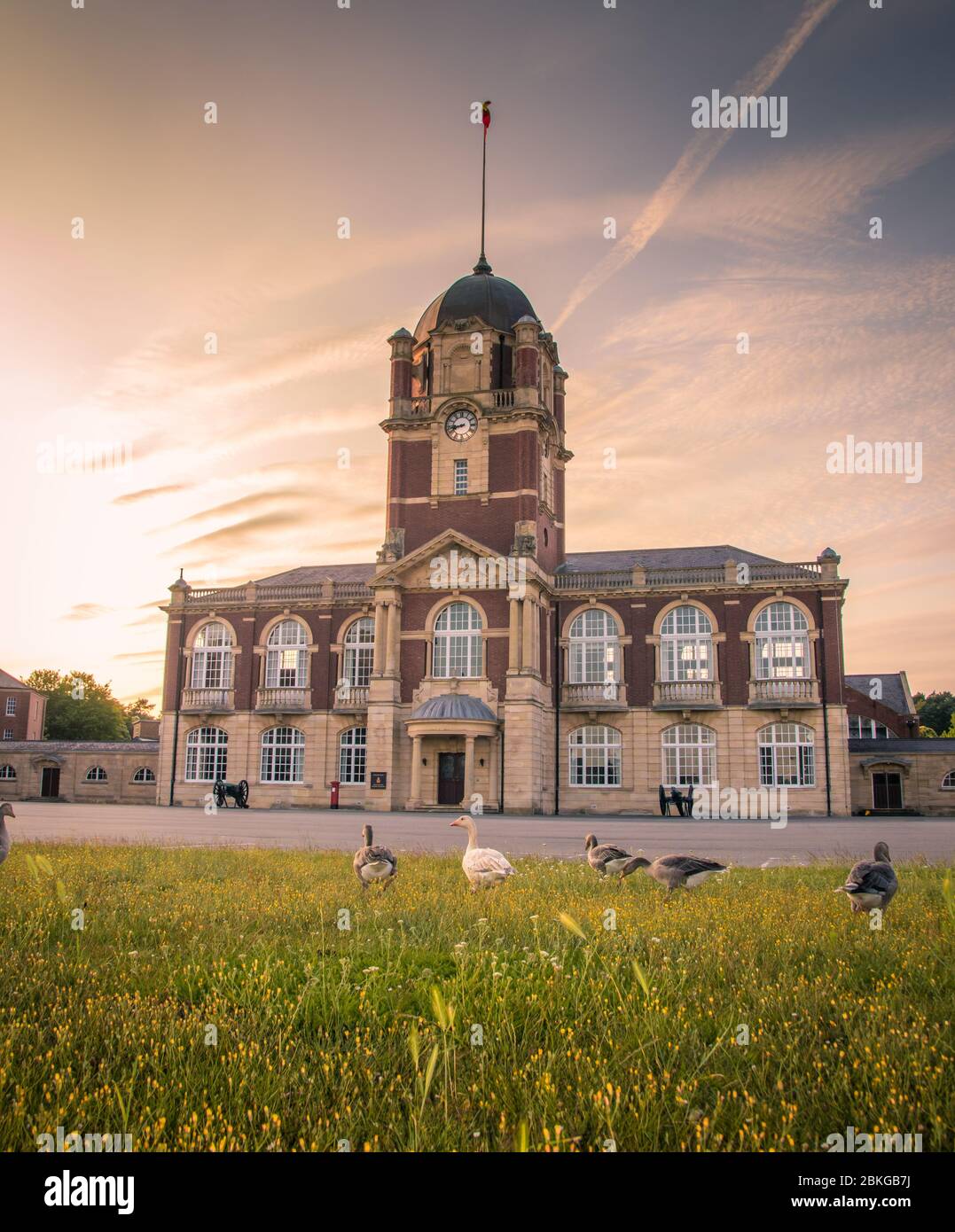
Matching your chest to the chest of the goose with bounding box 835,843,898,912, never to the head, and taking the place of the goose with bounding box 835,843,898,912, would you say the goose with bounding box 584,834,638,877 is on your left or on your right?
on your left

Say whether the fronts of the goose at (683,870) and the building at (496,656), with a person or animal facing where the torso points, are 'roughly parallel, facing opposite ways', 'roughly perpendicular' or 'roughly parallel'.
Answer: roughly perpendicular

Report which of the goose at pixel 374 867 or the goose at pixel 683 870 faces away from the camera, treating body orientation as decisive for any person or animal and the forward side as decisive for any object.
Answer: the goose at pixel 374 867

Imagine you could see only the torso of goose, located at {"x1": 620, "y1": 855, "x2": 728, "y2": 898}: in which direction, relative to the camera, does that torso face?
to the viewer's left

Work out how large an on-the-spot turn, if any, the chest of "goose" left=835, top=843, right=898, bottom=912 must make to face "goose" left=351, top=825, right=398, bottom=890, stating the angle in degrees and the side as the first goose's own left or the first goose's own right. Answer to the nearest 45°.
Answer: approximately 135° to the first goose's own left

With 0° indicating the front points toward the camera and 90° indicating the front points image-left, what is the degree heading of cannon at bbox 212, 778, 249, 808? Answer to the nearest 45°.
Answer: approximately 0°

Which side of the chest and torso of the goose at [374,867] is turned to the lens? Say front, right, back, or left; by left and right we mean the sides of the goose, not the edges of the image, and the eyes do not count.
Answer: back

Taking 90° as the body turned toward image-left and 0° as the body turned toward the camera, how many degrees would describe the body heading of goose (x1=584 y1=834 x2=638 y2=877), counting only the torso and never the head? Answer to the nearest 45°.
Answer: approximately 90°

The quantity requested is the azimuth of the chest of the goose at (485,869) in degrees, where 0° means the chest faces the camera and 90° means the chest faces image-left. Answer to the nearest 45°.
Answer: approximately 90°

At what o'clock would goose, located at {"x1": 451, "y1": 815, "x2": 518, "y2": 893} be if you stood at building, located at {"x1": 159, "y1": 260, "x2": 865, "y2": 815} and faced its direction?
The goose is roughly at 12 o'clock from the building.
